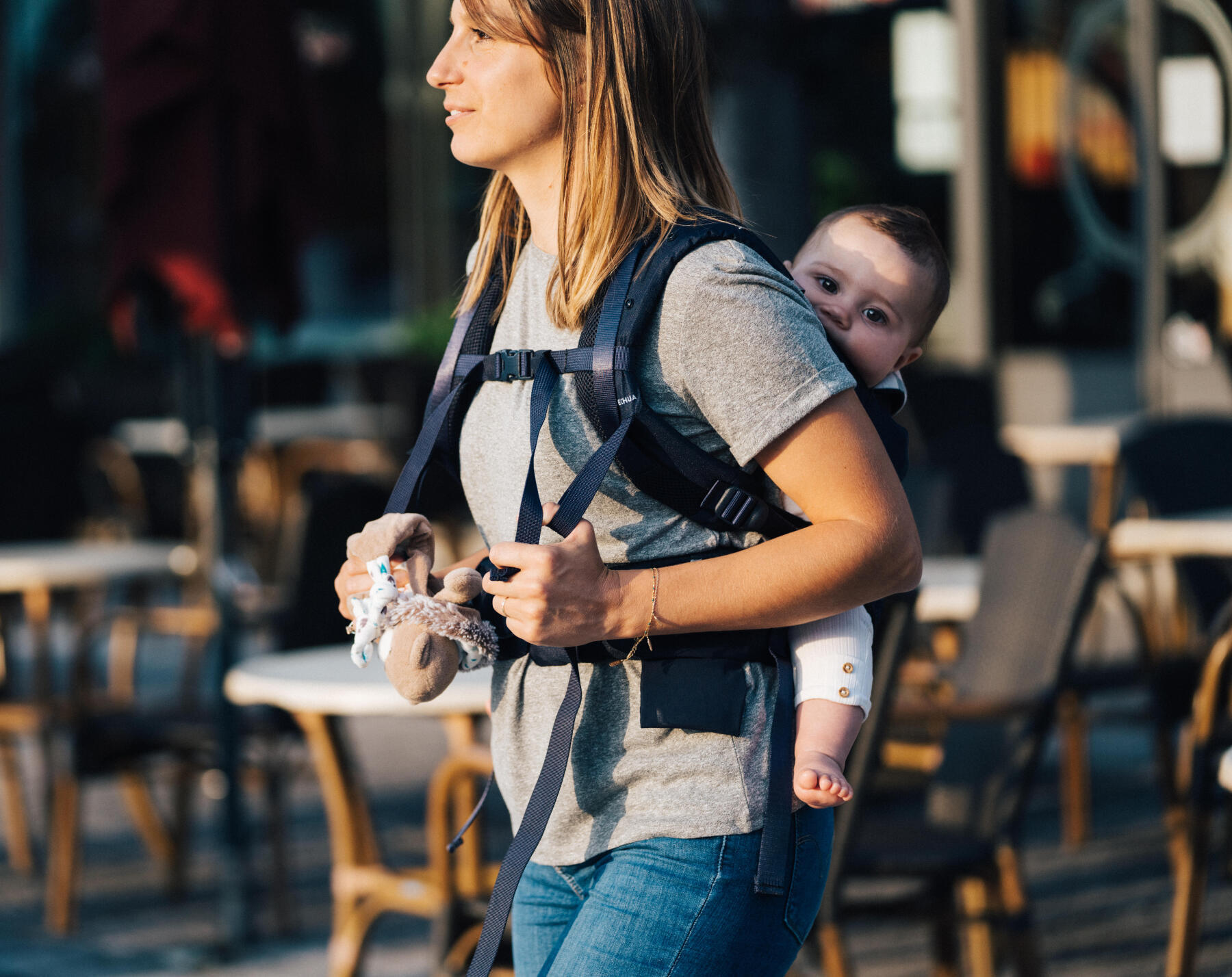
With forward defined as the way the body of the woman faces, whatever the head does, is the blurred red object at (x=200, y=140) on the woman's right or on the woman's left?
on the woman's right

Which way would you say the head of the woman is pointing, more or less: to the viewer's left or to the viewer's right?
to the viewer's left

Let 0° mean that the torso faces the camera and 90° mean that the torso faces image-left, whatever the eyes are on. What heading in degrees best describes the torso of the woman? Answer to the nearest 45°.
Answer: approximately 45°
